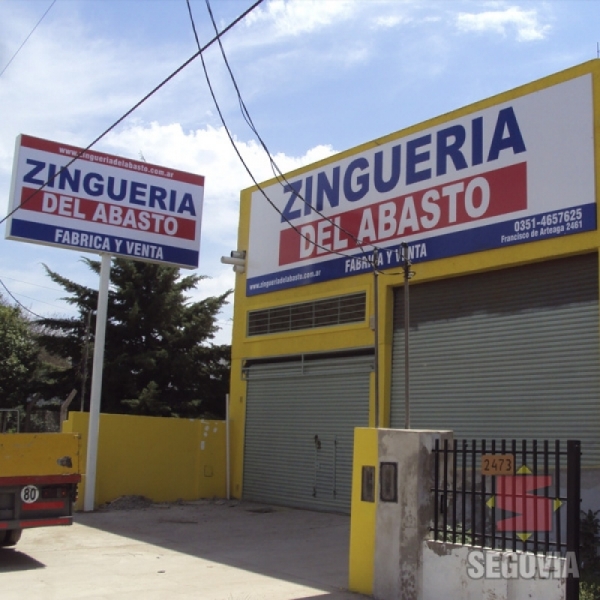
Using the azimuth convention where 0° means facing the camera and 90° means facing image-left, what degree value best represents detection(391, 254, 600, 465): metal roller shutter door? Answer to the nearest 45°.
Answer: approximately 45°

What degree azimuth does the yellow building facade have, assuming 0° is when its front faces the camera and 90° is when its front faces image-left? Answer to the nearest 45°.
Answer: approximately 45°

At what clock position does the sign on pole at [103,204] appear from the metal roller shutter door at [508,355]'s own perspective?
The sign on pole is roughly at 2 o'clock from the metal roller shutter door.

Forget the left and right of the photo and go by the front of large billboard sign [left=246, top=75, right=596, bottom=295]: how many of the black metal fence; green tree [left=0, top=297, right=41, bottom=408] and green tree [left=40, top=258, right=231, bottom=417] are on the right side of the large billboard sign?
2

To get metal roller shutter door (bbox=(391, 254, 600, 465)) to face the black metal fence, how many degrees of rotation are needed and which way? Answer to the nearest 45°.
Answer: approximately 45° to its left

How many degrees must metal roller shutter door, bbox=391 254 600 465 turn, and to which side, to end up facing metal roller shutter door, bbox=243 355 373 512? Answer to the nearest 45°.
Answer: approximately 90° to its right
